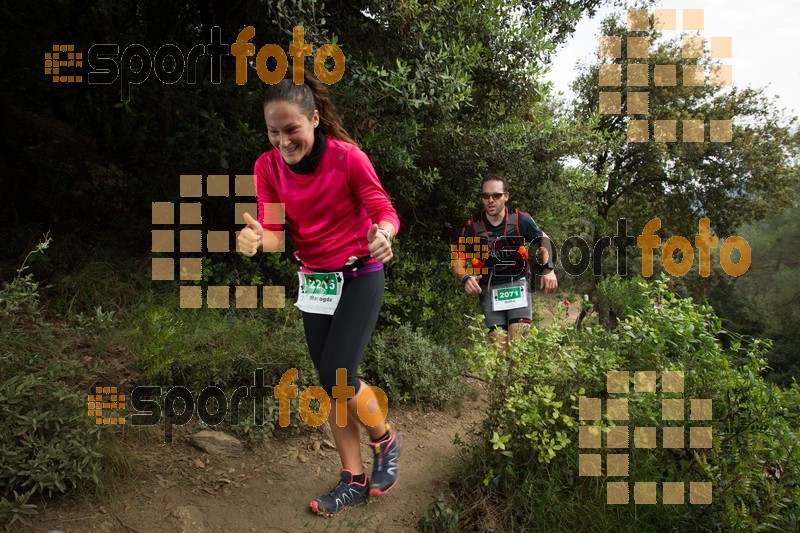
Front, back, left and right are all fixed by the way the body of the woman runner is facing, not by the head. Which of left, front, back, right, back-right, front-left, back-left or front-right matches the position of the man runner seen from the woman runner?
back

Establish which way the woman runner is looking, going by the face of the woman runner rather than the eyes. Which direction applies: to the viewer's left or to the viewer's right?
to the viewer's left

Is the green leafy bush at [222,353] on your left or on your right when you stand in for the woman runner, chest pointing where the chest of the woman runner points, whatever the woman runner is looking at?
on your right

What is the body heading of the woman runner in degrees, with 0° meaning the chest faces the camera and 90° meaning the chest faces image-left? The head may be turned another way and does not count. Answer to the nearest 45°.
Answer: approximately 45°
